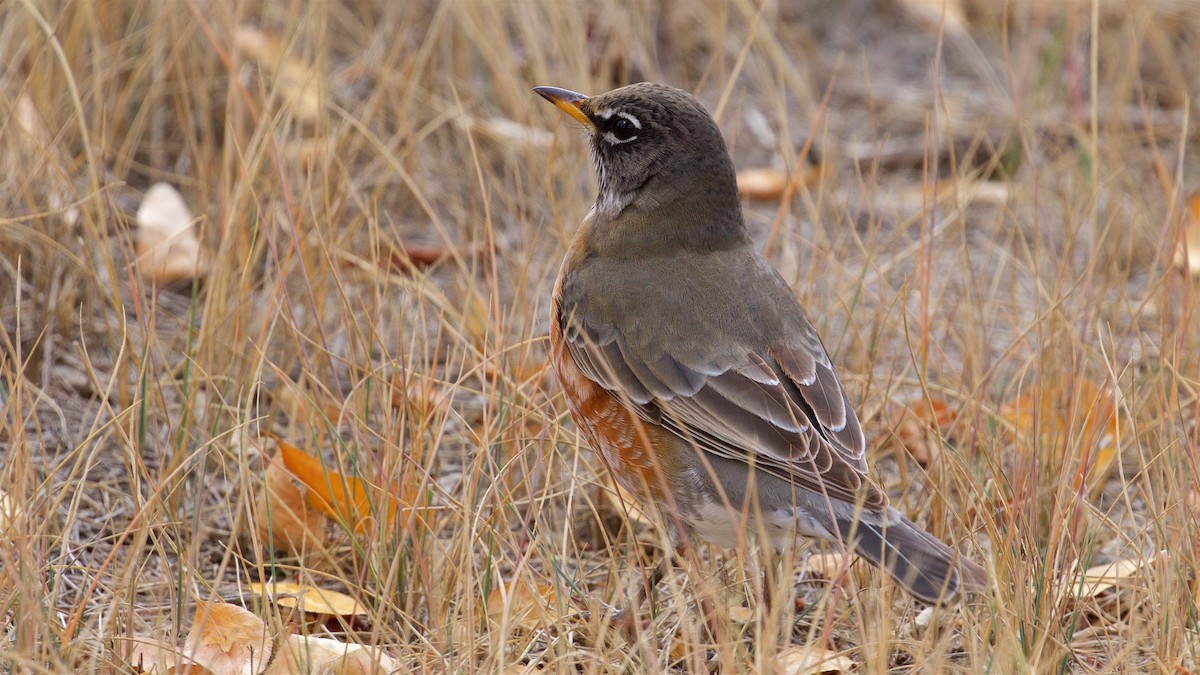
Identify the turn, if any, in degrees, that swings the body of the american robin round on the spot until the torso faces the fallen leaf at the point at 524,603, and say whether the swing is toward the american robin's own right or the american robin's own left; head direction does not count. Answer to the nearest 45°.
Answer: approximately 90° to the american robin's own left

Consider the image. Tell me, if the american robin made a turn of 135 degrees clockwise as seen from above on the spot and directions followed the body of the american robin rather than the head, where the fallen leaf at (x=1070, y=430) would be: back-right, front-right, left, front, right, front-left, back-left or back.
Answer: front

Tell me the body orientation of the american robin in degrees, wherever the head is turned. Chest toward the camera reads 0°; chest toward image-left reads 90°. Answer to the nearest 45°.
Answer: approximately 135°

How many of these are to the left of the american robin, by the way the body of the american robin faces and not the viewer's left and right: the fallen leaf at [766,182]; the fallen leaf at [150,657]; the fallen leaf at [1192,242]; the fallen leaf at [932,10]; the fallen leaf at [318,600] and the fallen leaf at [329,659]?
3

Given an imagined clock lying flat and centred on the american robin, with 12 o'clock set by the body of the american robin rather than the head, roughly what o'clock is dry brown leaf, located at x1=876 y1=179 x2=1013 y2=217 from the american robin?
The dry brown leaf is roughly at 2 o'clock from the american robin.

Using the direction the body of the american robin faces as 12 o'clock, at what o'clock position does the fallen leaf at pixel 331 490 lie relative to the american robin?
The fallen leaf is roughly at 10 o'clock from the american robin.

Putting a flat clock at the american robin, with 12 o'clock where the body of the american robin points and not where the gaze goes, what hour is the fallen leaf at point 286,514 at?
The fallen leaf is roughly at 10 o'clock from the american robin.

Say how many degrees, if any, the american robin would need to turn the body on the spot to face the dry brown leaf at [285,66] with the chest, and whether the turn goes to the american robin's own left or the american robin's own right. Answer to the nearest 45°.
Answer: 0° — it already faces it

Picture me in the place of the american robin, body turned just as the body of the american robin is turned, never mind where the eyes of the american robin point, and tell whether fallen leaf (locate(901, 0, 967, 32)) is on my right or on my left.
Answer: on my right
